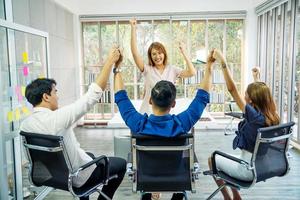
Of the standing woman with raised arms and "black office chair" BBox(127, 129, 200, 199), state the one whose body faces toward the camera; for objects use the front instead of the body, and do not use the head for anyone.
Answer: the standing woman with raised arms

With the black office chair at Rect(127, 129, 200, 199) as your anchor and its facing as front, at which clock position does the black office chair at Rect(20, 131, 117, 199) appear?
the black office chair at Rect(20, 131, 117, 199) is roughly at 9 o'clock from the black office chair at Rect(127, 129, 200, 199).

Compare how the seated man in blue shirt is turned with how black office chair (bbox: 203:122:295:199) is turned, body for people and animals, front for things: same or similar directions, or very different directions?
same or similar directions

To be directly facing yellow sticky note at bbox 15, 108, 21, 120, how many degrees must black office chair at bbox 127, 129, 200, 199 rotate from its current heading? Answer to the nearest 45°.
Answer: approximately 45° to its left

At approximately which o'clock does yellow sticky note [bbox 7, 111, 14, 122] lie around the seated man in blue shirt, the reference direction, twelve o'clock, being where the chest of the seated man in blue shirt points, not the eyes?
The yellow sticky note is roughly at 10 o'clock from the seated man in blue shirt.

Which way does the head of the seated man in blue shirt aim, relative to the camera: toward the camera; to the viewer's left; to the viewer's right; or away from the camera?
away from the camera

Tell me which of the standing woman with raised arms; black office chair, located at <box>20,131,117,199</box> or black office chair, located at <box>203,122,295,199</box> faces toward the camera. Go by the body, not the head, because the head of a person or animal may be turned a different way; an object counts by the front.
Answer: the standing woman with raised arms

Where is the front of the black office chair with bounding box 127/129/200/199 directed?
away from the camera

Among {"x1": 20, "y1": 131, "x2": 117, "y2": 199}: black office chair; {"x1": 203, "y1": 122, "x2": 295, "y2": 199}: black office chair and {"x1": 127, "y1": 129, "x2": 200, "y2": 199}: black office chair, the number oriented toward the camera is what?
0

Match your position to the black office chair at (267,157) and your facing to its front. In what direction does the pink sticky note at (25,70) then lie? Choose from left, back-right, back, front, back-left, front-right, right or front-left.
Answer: front-left

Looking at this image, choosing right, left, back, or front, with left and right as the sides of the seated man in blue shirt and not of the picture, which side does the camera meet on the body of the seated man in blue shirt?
back

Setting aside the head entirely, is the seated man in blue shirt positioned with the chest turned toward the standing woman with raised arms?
yes

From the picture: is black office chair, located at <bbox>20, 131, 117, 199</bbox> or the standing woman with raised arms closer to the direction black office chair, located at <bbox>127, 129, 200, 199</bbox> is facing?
the standing woman with raised arms

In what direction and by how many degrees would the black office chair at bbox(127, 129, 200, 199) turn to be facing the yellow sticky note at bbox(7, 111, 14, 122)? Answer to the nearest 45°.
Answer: approximately 45° to its left

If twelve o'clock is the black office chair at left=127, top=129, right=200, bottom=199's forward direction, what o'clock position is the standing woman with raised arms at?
The standing woman with raised arms is roughly at 12 o'clock from the black office chair.

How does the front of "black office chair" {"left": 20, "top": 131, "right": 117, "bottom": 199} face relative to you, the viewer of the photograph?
facing away from the viewer and to the right of the viewer

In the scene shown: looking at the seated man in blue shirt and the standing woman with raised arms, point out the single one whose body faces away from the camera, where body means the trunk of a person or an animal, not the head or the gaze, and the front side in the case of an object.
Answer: the seated man in blue shirt

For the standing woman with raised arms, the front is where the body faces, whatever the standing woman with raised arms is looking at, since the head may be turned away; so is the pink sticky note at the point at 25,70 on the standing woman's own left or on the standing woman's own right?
on the standing woman's own right

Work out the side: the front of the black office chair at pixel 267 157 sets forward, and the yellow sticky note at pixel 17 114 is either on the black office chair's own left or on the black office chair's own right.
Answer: on the black office chair's own left

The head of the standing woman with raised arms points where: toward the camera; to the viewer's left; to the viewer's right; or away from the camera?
toward the camera
